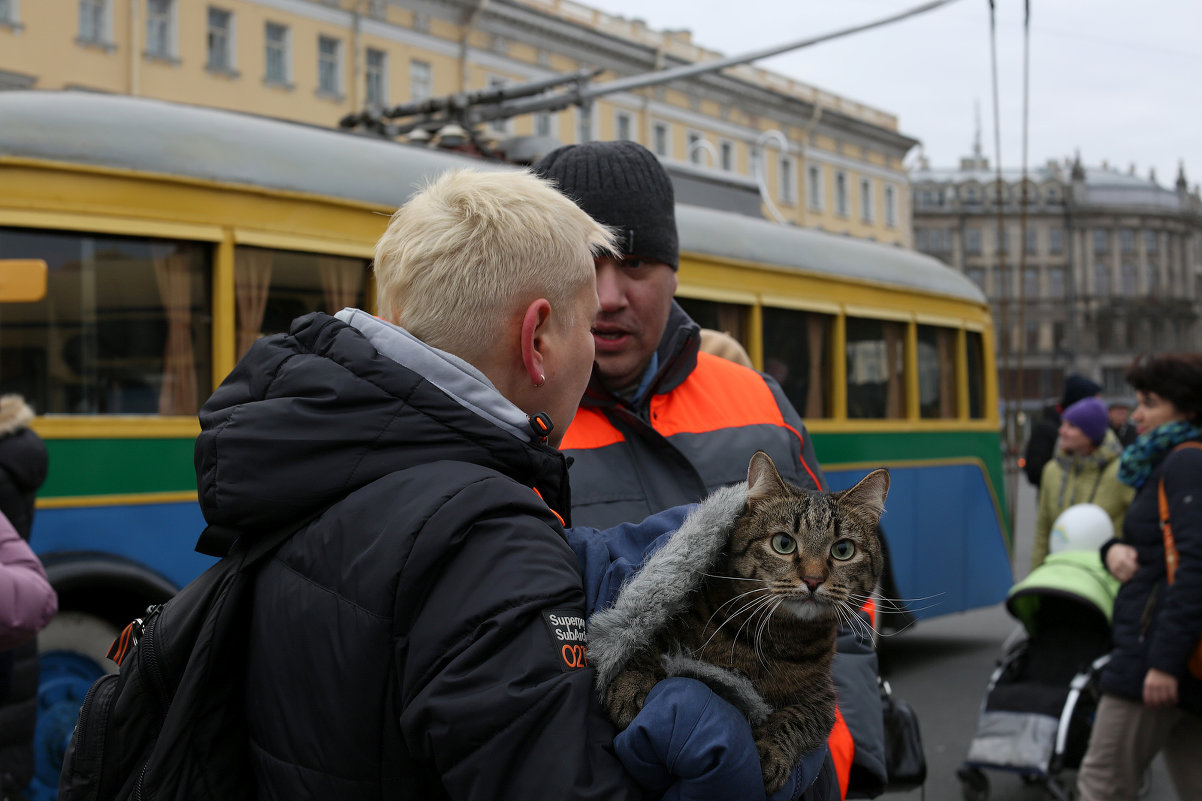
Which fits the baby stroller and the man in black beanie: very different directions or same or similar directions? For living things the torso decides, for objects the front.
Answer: same or similar directions

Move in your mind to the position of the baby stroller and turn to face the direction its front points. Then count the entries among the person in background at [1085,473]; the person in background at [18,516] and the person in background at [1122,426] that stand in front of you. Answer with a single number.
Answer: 1

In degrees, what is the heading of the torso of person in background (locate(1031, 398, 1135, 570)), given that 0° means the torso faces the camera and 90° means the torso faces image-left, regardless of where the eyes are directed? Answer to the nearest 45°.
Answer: approximately 45°

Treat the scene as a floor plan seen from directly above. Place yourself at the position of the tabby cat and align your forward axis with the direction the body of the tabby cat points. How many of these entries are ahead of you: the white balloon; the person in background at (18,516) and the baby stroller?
0

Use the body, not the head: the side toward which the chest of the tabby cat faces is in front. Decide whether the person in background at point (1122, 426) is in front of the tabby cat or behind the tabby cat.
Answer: behind

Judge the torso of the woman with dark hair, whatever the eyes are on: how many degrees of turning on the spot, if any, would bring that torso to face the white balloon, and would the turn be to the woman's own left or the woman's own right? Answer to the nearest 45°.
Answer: approximately 90° to the woman's own right

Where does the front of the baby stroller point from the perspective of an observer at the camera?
facing the viewer and to the left of the viewer

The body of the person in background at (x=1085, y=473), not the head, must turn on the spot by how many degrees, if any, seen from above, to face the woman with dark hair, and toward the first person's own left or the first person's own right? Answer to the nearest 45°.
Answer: approximately 45° to the first person's own left

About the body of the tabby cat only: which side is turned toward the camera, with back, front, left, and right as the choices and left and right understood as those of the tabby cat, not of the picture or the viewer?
front

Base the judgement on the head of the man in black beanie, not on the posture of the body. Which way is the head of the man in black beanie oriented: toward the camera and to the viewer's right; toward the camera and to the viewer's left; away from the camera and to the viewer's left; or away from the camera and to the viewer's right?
toward the camera and to the viewer's left

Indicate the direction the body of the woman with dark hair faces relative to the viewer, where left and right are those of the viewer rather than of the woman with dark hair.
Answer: facing to the left of the viewer

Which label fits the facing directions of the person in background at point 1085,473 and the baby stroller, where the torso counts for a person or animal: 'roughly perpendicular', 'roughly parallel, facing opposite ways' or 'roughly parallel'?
roughly parallel

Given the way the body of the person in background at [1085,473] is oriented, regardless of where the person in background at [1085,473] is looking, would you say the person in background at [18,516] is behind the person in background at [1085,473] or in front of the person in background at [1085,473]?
in front
